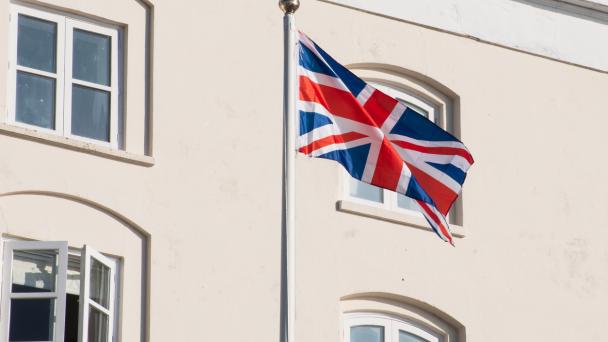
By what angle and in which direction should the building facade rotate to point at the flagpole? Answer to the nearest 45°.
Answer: approximately 45° to its right

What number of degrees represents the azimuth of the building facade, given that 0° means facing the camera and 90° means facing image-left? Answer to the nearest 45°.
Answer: approximately 315°
